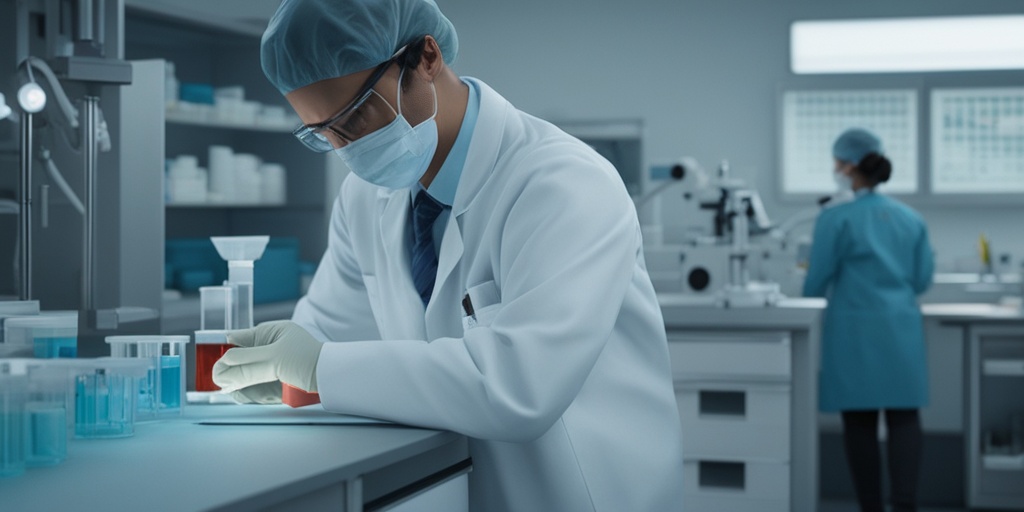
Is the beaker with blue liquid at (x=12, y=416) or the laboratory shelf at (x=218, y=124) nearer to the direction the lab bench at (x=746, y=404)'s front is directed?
the beaker with blue liquid

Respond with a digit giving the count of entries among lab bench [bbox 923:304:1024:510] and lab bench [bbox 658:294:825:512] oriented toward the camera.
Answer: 2

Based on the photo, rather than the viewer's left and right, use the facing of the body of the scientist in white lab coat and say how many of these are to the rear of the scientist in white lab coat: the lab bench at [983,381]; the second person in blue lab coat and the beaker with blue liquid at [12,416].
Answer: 2

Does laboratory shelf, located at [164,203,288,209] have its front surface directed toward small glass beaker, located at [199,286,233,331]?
yes

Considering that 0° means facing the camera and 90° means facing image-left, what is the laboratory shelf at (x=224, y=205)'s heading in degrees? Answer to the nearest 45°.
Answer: approximately 0°

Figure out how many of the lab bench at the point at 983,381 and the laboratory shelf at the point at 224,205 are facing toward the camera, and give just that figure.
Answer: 2

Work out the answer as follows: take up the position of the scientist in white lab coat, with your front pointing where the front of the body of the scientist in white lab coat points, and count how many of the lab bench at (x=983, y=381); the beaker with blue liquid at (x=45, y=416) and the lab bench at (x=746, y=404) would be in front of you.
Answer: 1

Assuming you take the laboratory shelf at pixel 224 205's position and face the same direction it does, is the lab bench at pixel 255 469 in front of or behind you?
in front

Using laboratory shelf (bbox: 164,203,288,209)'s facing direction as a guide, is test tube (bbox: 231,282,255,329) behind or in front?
in front
